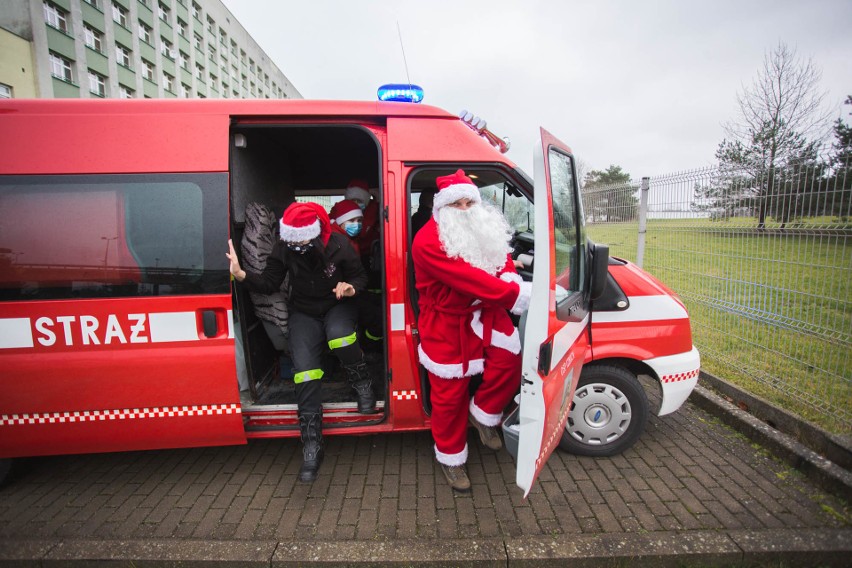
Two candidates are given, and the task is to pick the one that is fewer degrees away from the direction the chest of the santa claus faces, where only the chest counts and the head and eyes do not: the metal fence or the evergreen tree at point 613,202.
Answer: the metal fence

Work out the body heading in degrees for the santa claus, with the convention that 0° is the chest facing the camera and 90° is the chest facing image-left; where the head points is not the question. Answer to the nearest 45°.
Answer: approximately 315°

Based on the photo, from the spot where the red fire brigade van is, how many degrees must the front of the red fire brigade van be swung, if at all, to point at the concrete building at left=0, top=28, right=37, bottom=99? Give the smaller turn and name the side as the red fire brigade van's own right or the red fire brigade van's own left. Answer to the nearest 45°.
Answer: approximately 135° to the red fire brigade van's own left

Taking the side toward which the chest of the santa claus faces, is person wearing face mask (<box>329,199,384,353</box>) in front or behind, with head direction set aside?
behind

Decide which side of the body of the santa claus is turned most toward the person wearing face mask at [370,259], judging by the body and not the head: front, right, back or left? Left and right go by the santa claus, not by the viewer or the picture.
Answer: back

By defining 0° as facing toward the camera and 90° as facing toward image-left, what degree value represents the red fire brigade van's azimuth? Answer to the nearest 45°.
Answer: approximately 270°

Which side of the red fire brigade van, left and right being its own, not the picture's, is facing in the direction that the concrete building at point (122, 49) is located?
left

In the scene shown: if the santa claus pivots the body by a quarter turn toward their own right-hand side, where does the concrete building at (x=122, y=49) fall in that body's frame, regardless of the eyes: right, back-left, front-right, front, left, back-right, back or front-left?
right
